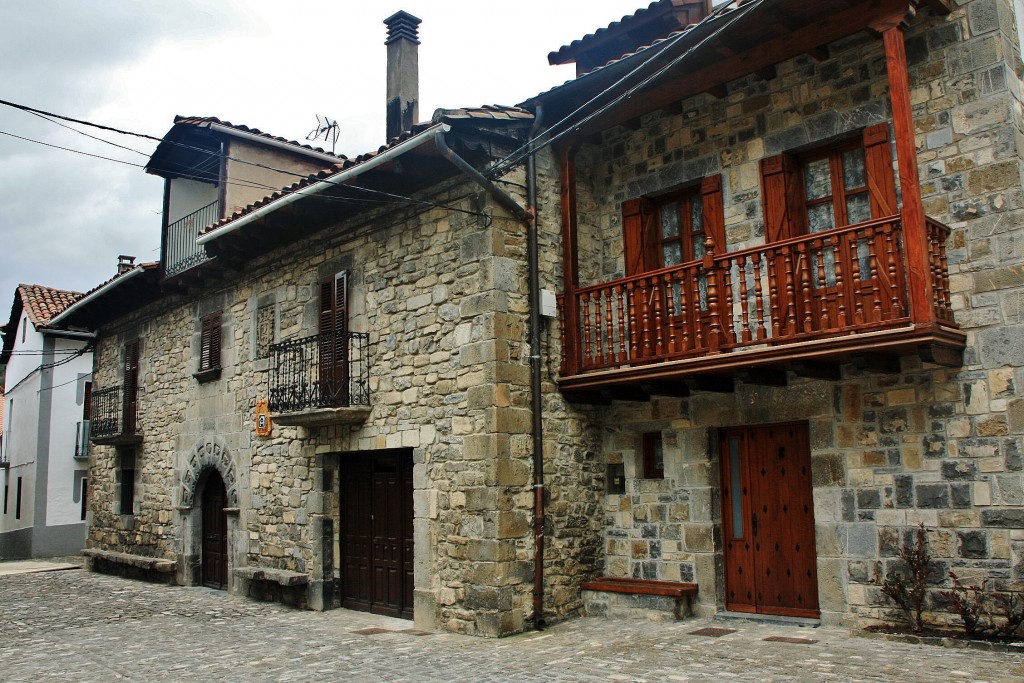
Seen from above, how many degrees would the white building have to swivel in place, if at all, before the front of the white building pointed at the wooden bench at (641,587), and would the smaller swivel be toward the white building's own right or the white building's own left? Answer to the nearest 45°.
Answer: approximately 45° to the white building's own right
